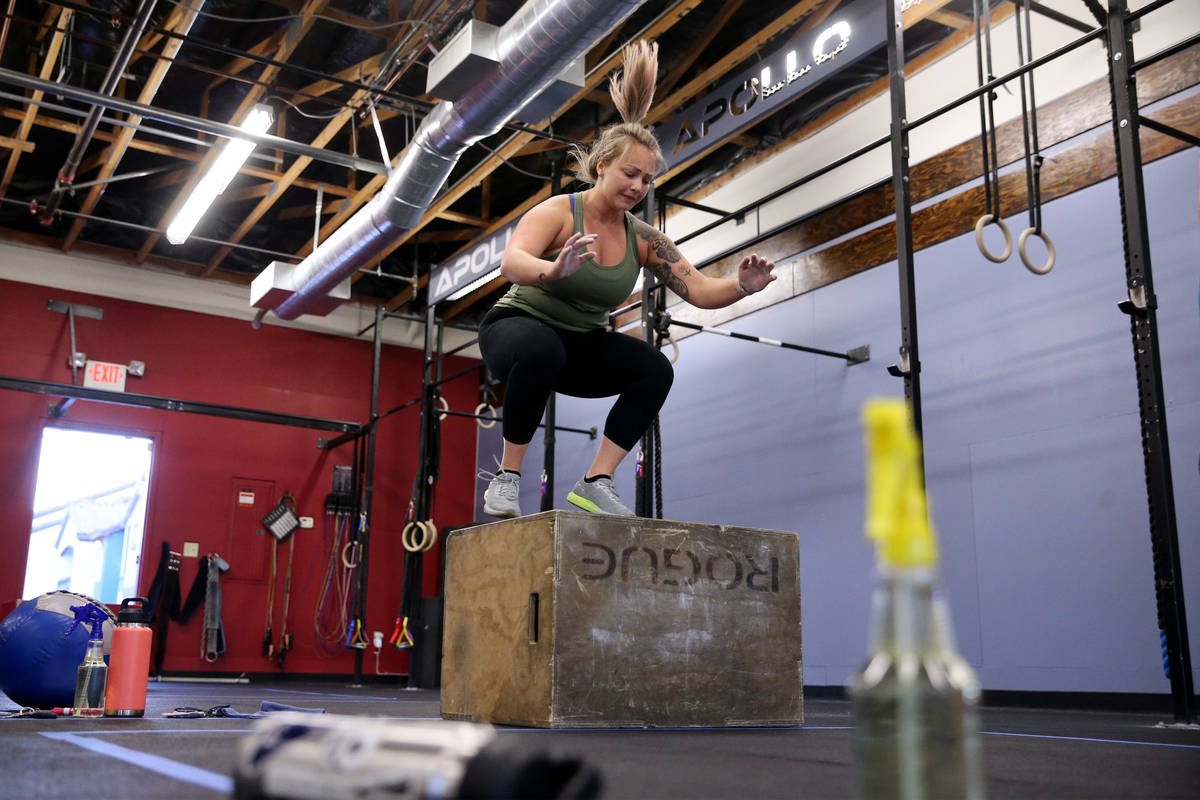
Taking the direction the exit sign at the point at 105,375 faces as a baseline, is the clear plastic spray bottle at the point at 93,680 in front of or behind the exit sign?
in front

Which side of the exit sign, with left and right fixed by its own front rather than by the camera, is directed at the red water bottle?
front

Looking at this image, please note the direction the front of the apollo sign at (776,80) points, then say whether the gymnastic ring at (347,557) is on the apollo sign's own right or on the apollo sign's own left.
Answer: on the apollo sign's own right

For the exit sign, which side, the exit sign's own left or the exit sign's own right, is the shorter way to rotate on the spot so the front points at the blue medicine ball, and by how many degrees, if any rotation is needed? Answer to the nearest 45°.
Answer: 0° — it already faces it

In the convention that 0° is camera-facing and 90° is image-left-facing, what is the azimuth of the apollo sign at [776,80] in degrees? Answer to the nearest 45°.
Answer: approximately 45°

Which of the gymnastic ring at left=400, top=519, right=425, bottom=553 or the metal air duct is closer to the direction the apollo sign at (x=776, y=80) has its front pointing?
the metal air duct

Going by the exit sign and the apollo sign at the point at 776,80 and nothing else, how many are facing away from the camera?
0

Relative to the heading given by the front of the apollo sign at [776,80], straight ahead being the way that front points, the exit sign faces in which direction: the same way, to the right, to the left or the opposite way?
to the left

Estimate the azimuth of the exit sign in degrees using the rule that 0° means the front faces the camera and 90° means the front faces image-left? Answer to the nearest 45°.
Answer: approximately 0°

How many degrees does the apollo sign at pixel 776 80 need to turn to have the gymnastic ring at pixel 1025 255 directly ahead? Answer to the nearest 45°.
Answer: approximately 90° to its left

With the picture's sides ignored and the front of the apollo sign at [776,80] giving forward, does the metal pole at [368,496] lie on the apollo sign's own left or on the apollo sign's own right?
on the apollo sign's own right

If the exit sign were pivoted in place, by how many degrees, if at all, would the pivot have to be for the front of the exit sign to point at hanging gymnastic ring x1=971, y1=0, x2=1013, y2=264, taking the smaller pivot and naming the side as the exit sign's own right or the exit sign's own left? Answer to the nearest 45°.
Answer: approximately 45° to the exit sign's own left

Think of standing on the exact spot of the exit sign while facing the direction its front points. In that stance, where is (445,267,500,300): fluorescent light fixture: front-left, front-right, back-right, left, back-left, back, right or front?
front-left

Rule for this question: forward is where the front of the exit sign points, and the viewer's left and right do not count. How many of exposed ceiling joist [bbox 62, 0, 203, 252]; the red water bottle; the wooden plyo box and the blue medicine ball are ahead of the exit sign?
4

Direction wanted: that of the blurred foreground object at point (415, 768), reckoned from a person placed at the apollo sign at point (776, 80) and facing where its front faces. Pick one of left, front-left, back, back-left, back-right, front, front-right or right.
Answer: front-left
